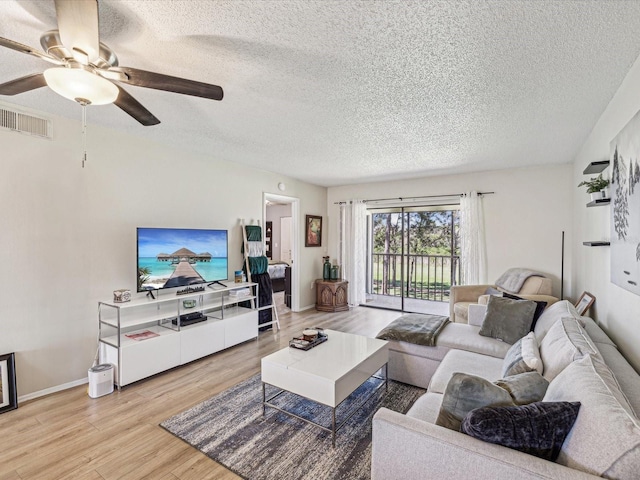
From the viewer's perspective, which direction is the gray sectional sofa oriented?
to the viewer's left

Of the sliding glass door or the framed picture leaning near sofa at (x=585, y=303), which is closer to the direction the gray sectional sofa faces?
the sliding glass door

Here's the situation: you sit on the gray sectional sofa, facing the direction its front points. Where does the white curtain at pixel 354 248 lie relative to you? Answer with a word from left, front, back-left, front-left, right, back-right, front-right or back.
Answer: front-right

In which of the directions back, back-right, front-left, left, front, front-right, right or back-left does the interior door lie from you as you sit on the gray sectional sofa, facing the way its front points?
front-right

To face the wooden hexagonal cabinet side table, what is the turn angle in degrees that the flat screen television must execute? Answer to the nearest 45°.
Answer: approximately 90° to its left

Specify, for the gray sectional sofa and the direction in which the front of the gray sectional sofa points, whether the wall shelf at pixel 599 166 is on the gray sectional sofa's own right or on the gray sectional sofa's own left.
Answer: on the gray sectional sofa's own right

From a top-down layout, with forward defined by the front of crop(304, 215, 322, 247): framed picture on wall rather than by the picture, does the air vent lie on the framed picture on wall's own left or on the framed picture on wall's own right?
on the framed picture on wall's own right

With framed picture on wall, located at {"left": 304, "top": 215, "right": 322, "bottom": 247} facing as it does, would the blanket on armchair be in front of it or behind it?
in front

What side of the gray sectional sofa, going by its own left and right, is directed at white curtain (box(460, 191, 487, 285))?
right

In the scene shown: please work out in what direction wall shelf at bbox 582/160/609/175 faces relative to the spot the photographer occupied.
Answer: facing to the left of the viewer

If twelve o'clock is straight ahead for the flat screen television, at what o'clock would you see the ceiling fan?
The ceiling fan is roughly at 2 o'clock from the flat screen television.

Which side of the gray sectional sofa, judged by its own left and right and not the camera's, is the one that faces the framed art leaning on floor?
front

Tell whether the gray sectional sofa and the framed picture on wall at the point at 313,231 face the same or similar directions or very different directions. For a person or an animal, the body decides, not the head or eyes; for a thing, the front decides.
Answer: very different directions

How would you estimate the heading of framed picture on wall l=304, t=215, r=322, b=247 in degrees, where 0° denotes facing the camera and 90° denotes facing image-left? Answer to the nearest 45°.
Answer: approximately 315°
